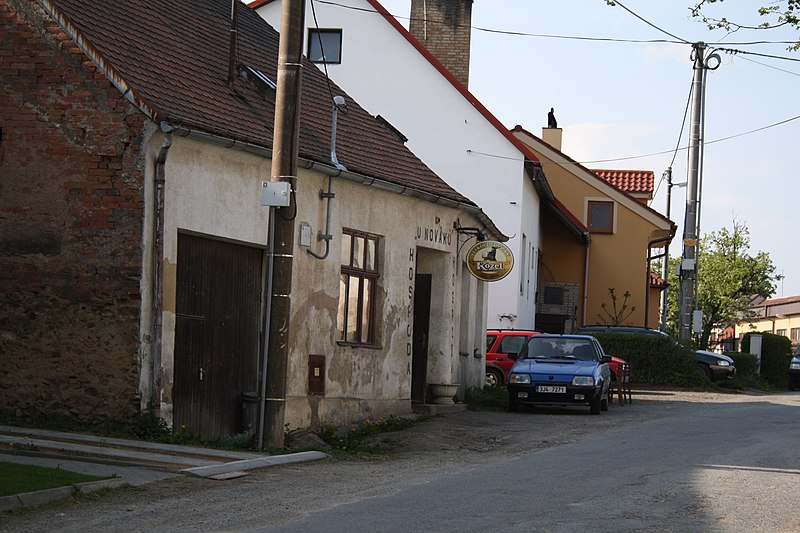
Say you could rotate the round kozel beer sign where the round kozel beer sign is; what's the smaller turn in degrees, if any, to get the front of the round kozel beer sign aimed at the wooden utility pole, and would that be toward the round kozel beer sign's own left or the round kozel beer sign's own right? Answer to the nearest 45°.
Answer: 0° — it already faces it

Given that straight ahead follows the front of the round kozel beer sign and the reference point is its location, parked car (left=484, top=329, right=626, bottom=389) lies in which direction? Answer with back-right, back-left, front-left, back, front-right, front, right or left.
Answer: back

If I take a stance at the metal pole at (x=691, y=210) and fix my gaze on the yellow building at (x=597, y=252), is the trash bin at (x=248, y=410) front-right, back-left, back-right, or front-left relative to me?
back-left

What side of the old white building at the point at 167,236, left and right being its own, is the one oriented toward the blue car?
left

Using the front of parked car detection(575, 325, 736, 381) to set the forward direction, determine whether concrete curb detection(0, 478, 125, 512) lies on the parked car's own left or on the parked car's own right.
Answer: on the parked car's own right

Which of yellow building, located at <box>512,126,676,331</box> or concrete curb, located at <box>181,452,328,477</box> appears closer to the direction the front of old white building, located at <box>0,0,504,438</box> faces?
the concrete curb

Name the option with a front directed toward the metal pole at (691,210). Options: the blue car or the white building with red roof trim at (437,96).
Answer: the white building with red roof trim

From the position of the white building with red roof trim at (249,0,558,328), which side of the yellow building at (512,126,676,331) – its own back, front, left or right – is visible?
right

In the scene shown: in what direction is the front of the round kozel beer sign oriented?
toward the camera

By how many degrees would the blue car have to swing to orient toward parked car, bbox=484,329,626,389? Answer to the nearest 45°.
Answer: approximately 180°

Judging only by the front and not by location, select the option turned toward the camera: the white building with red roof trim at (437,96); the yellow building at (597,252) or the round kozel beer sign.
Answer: the round kozel beer sign

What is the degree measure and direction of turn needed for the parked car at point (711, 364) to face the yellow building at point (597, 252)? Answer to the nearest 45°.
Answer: approximately 135° to its left

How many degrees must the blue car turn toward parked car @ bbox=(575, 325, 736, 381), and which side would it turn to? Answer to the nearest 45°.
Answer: approximately 180°
